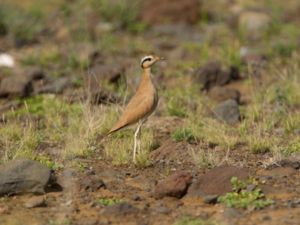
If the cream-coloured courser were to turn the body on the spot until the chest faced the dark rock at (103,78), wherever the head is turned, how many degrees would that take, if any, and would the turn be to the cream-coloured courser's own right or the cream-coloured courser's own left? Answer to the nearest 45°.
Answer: approximately 90° to the cream-coloured courser's own left

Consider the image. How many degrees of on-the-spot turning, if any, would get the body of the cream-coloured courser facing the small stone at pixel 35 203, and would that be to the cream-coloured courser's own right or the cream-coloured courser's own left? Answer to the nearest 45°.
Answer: approximately 135° to the cream-coloured courser's own right

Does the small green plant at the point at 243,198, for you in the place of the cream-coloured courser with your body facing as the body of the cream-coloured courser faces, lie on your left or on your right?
on your right

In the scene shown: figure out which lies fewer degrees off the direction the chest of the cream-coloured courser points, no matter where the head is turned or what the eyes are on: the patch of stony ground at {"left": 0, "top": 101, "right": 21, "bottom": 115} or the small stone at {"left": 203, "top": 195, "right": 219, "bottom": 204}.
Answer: the small stone

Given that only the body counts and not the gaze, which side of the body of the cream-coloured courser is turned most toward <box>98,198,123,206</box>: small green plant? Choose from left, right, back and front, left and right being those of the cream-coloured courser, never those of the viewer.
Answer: right

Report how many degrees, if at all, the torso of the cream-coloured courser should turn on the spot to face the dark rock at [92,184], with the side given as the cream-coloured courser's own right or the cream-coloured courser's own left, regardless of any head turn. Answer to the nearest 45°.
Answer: approximately 135° to the cream-coloured courser's own right

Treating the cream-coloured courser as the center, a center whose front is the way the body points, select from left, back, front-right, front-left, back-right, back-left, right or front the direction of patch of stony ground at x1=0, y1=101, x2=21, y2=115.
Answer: back-left

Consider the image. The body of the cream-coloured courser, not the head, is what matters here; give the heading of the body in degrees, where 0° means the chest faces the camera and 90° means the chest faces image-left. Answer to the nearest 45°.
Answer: approximately 270°

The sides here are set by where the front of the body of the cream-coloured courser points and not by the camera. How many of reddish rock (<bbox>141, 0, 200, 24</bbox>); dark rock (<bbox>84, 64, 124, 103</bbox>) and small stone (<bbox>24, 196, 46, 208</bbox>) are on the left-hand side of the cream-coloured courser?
2

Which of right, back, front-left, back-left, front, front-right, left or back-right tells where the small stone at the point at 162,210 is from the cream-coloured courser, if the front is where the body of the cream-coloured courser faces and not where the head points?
right

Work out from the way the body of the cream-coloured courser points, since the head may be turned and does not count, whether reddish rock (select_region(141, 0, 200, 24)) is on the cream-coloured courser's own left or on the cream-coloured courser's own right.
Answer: on the cream-coloured courser's own left

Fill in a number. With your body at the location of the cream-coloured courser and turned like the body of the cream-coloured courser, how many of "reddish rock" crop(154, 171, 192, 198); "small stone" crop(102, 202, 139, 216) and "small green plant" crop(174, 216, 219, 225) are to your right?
3
